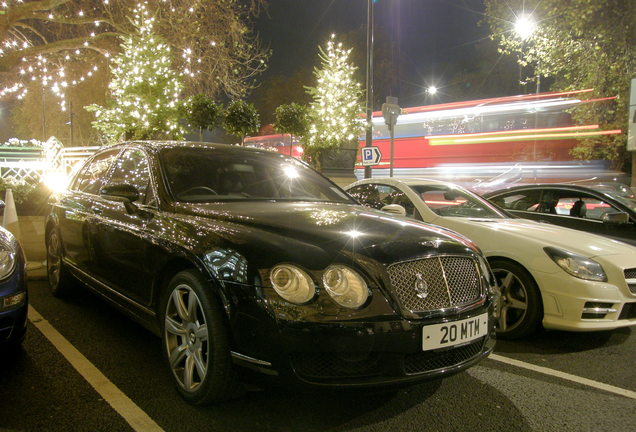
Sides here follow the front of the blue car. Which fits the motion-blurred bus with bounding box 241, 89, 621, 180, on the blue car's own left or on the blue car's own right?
on the blue car's own left

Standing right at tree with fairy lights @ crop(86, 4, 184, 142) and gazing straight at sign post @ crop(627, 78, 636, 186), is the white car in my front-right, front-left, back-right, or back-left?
front-right

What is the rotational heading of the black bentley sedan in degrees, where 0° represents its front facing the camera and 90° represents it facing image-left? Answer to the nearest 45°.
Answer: approximately 315°

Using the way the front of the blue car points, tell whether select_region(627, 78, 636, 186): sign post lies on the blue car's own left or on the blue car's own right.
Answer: on the blue car's own left

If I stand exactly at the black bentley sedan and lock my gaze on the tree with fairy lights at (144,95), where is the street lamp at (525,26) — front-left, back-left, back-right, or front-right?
front-right

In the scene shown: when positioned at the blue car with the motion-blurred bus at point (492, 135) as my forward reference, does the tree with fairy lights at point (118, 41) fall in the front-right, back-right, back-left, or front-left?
front-left

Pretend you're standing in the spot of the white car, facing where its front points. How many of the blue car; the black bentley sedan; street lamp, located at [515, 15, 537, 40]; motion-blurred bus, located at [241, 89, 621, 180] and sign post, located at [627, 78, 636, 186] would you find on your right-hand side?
2

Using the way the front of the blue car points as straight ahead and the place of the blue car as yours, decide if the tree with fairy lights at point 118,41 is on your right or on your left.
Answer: on your left

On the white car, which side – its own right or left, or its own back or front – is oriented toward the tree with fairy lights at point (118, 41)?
back

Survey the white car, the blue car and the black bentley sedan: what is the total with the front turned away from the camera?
0

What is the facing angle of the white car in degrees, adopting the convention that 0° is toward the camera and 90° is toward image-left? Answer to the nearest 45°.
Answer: approximately 315°

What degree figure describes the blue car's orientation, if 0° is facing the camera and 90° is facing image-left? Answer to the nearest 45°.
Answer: approximately 315°

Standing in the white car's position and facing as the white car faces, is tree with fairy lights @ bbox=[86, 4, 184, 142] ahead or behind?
behind

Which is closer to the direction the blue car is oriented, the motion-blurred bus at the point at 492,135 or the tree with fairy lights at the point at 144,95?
the motion-blurred bus
